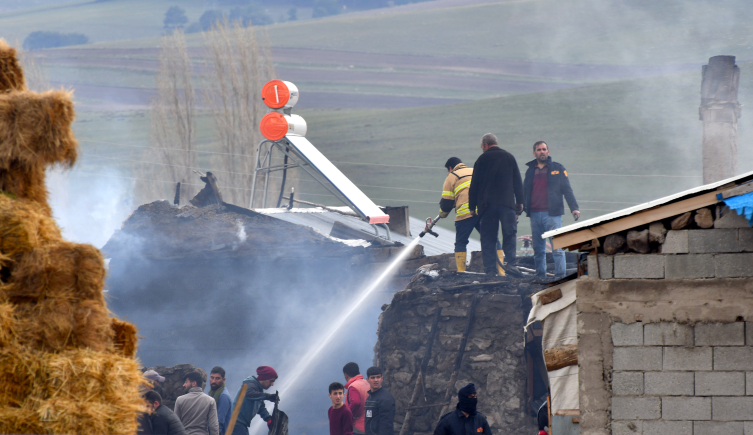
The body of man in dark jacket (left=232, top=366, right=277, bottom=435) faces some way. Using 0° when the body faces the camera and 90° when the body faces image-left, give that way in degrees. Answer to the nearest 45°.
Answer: approximately 270°

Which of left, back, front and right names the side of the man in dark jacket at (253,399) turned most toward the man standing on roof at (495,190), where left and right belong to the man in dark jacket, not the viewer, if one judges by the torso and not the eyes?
front

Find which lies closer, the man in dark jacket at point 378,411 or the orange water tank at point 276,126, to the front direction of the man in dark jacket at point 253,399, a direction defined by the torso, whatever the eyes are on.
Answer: the man in dark jacket

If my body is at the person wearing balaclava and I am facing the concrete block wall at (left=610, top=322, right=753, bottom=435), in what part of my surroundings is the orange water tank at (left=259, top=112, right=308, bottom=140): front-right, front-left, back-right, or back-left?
back-left

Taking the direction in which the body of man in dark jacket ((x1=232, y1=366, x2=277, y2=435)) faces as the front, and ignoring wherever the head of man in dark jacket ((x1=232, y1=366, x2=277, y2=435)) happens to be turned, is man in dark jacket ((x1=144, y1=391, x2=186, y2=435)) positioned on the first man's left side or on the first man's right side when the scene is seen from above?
on the first man's right side

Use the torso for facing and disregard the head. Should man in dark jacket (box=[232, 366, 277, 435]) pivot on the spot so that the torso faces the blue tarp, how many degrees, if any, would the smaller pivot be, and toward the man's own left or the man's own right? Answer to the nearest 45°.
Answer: approximately 45° to the man's own right

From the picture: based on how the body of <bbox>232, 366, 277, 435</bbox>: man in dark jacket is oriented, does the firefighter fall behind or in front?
in front

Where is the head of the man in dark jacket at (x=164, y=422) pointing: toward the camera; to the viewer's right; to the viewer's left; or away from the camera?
to the viewer's left

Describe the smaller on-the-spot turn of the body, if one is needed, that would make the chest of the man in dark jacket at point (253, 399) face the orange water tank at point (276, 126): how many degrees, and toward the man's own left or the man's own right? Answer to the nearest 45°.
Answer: approximately 90° to the man's own left
